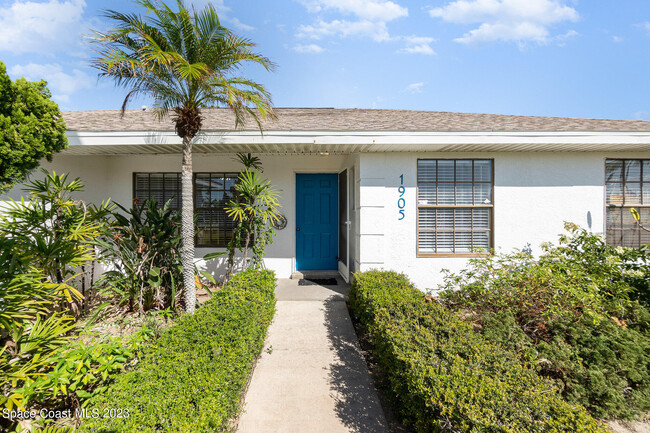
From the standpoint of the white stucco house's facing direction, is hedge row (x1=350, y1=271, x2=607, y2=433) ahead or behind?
ahead

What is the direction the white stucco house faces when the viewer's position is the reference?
facing the viewer

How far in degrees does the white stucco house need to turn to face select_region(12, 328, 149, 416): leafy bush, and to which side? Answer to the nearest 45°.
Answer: approximately 45° to its right

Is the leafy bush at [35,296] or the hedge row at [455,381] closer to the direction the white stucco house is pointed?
the hedge row

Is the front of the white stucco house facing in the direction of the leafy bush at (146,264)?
no

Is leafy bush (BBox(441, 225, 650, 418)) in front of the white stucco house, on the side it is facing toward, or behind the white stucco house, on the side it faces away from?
in front

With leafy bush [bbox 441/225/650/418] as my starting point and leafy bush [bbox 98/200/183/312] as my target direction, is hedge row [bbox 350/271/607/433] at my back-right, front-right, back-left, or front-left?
front-left
